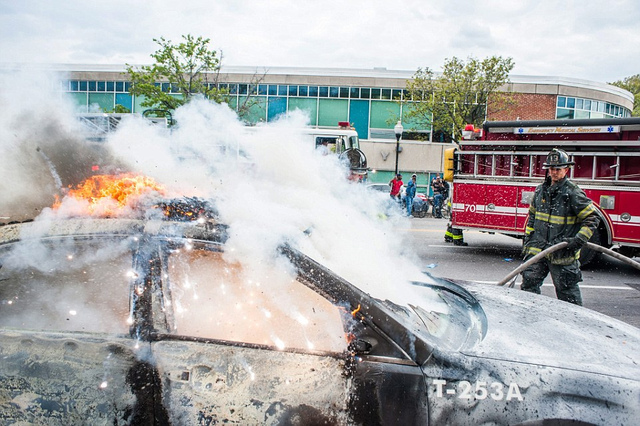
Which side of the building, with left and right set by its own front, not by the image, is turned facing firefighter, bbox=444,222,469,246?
front

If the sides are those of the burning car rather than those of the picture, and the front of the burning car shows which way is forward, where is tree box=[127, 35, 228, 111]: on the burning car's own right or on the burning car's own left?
on the burning car's own left

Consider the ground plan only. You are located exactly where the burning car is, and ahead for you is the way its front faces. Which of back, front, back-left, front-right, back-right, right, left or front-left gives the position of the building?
left

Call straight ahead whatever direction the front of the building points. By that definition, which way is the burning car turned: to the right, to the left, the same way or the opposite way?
to the left

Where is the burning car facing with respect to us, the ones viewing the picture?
facing to the right of the viewer

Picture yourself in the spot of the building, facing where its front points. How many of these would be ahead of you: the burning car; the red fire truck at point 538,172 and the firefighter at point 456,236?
3

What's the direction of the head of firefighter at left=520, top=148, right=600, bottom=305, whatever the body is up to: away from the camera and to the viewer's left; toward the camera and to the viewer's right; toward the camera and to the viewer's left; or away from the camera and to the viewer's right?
toward the camera and to the viewer's left

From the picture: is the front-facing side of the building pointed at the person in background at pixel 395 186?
yes

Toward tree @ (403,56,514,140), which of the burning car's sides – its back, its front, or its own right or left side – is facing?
left

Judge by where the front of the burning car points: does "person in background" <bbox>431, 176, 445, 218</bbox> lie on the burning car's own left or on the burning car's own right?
on the burning car's own left

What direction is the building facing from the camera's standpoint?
toward the camera

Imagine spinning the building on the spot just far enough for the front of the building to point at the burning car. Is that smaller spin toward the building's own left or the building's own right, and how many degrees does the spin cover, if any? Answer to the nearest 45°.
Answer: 0° — it already faces it
